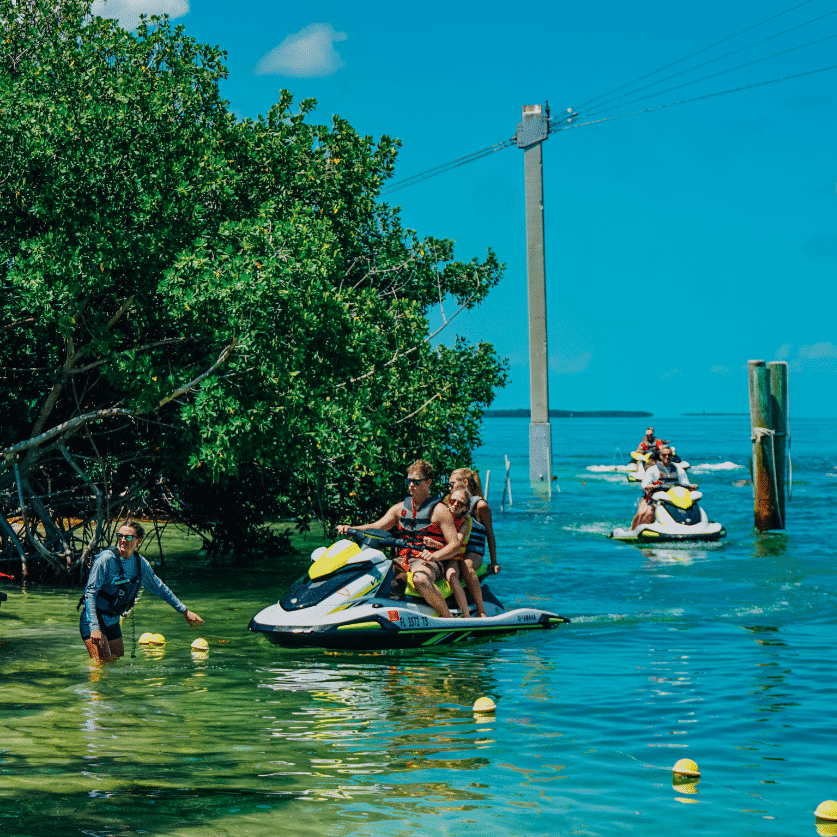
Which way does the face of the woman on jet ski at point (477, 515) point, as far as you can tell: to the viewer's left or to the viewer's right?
to the viewer's left

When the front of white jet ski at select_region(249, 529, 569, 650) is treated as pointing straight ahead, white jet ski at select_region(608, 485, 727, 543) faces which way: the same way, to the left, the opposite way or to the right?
to the left

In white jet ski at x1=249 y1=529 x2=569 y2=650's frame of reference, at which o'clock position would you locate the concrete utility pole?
The concrete utility pole is roughly at 5 o'clock from the white jet ski.

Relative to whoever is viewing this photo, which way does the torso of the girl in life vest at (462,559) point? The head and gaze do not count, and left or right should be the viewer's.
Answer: facing the viewer and to the left of the viewer

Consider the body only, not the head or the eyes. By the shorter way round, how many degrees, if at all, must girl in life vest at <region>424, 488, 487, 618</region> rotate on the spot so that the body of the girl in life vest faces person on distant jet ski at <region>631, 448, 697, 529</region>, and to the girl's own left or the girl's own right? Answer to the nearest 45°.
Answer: approximately 135° to the girl's own right

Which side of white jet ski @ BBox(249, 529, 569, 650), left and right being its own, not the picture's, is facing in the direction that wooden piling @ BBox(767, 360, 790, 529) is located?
back

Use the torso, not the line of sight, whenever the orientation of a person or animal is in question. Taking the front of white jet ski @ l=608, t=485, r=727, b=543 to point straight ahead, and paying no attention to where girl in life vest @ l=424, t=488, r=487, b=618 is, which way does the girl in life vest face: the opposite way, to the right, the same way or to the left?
to the right

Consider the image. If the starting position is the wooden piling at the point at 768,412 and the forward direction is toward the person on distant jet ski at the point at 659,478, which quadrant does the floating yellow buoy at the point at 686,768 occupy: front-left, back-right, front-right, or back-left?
front-left

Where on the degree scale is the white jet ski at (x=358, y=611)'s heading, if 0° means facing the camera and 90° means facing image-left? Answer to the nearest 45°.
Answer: approximately 45°

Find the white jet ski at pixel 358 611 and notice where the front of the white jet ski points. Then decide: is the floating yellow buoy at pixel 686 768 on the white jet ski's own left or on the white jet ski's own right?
on the white jet ski's own left

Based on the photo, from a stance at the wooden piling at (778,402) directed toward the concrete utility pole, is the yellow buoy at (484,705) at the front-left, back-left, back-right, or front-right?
back-left

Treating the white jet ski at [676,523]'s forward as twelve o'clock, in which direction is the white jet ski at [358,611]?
the white jet ski at [358,611] is roughly at 2 o'clock from the white jet ski at [676,523].

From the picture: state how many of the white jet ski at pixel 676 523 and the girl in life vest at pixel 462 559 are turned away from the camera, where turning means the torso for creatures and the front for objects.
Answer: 0

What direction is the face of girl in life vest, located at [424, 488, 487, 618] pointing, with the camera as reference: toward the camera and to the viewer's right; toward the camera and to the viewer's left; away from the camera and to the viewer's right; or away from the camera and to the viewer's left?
toward the camera and to the viewer's left

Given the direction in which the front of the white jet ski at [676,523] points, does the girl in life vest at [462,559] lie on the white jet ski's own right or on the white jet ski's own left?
on the white jet ski's own right
